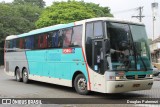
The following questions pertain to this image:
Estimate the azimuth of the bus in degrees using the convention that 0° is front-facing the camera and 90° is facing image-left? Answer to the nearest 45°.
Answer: approximately 315°
